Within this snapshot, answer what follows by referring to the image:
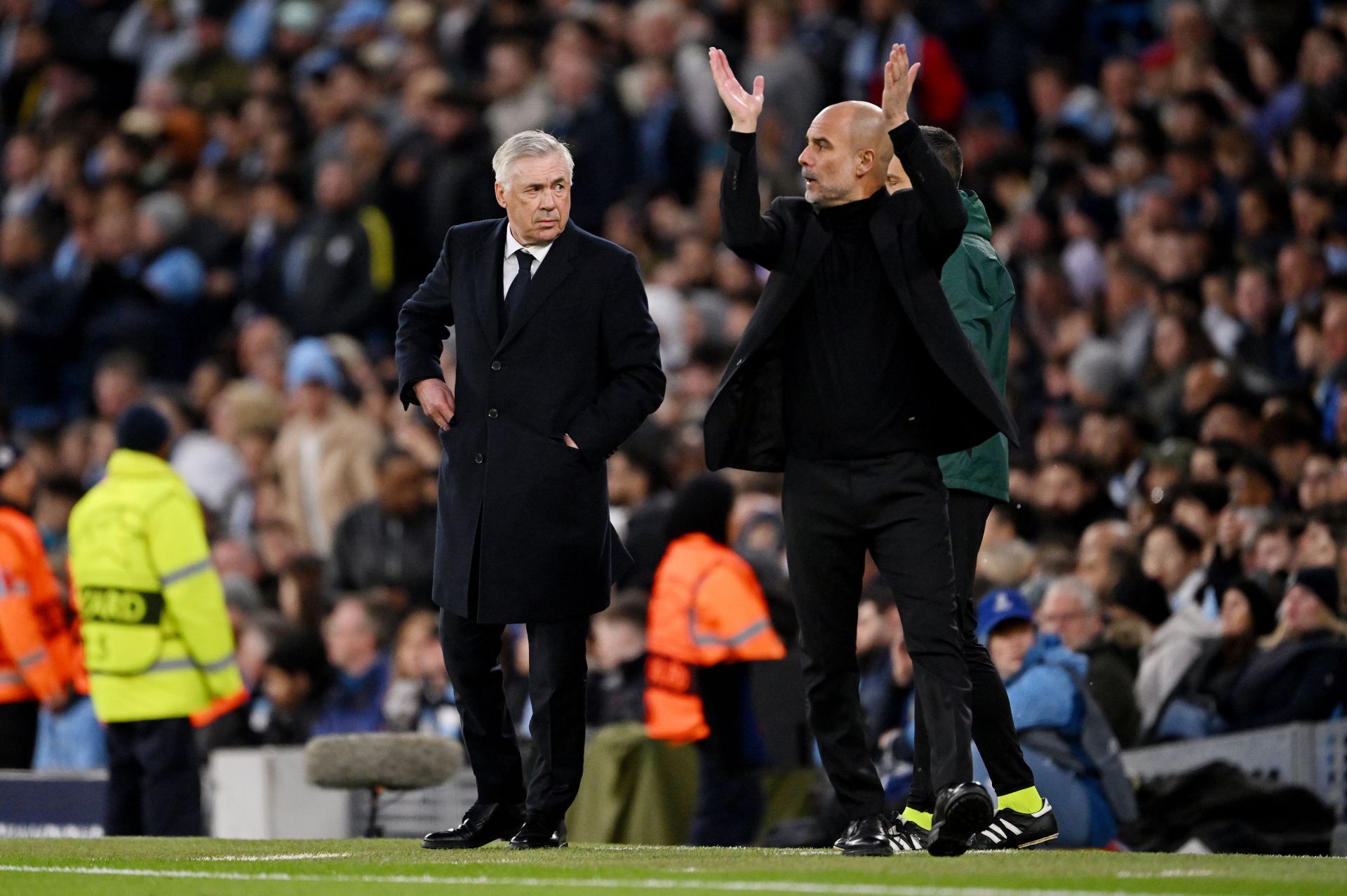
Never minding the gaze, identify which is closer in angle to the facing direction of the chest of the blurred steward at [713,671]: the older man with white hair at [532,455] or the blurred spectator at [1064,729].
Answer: the blurred spectator

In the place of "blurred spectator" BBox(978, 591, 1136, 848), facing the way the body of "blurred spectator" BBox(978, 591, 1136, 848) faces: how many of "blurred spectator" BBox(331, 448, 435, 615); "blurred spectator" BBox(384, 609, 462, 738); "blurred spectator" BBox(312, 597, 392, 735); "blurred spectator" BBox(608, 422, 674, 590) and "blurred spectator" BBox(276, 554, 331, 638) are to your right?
5

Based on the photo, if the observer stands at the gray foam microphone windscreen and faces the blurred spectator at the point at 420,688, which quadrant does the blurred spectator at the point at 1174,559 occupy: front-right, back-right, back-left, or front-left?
front-right

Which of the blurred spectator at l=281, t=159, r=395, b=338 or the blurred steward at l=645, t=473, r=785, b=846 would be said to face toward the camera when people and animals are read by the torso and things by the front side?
the blurred spectator at l=281, t=159, r=395, b=338

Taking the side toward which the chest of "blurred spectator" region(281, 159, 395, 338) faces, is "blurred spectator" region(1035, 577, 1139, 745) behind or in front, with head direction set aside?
in front

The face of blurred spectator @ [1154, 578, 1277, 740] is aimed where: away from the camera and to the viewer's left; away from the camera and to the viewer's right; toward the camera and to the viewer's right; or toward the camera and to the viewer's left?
toward the camera and to the viewer's left

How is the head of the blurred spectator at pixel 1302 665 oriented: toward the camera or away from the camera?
toward the camera

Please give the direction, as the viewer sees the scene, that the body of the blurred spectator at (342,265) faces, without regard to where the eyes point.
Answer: toward the camera

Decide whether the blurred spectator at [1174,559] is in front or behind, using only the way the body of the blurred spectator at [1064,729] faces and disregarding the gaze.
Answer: behind

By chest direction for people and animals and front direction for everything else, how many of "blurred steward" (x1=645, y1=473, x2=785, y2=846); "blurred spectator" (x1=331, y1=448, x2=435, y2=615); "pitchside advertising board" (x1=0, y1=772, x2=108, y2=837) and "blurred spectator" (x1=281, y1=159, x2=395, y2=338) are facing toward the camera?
3

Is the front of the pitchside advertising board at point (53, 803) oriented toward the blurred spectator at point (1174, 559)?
no

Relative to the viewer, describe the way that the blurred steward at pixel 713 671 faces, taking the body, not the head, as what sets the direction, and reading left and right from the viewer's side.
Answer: facing away from the viewer and to the right of the viewer

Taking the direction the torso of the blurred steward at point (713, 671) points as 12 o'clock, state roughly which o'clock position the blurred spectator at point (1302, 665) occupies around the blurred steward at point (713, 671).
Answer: the blurred spectator at point (1302, 665) is roughly at 2 o'clock from the blurred steward at point (713, 671).

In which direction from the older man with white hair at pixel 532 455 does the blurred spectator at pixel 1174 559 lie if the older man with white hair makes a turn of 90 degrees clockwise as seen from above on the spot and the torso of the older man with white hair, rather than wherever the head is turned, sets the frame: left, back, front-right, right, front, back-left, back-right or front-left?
right

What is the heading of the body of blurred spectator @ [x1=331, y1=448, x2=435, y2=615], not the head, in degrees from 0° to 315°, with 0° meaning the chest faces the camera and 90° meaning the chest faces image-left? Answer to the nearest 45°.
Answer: approximately 0°

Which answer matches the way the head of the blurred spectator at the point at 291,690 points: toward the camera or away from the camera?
toward the camera

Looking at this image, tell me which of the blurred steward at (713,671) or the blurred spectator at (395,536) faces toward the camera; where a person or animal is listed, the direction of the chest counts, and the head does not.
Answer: the blurred spectator at (395,536)

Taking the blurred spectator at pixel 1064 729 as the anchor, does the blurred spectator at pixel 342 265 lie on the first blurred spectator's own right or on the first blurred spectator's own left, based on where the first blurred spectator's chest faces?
on the first blurred spectator's own right
